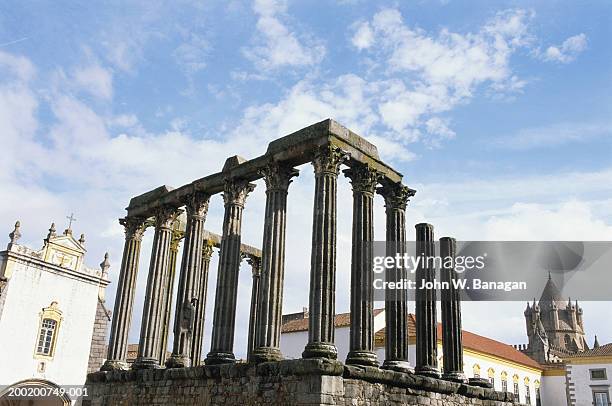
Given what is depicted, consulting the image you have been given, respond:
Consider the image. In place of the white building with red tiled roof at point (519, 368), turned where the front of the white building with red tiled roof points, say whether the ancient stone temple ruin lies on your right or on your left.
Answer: on your right
